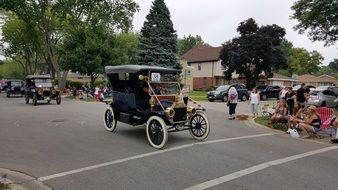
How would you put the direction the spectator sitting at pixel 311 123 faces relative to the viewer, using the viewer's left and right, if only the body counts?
facing to the left of the viewer

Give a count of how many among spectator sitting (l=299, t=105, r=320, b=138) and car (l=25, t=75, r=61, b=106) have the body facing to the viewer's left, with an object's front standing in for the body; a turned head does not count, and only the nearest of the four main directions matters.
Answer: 1

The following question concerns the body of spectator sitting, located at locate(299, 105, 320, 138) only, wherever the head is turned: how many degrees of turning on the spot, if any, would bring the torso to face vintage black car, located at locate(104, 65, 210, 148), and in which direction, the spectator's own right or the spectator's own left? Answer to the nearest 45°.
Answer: approximately 45° to the spectator's own left

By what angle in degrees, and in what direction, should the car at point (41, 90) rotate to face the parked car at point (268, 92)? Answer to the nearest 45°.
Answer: approximately 45° to its left

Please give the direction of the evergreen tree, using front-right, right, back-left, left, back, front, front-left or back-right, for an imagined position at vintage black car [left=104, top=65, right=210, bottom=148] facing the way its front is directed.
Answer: back-left

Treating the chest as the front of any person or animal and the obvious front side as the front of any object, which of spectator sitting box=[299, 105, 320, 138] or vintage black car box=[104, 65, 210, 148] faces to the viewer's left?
the spectator sitting

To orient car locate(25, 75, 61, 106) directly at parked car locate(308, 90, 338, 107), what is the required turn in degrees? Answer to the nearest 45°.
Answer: approximately 45° to its left

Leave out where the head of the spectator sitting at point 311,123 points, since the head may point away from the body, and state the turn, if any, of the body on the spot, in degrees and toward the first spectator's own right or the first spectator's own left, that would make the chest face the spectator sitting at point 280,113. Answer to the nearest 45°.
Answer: approximately 45° to the first spectator's own right

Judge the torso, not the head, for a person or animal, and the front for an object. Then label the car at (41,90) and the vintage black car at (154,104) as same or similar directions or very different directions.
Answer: same or similar directions

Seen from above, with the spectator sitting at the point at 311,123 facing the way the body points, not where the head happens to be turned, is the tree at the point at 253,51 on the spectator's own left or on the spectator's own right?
on the spectator's own right

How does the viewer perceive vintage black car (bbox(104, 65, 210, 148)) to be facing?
facing the viewer and to the right of the viewer

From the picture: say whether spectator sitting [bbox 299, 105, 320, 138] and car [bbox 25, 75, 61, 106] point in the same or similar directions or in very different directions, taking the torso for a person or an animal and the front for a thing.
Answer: very different directions

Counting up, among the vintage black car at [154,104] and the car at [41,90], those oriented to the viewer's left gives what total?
0

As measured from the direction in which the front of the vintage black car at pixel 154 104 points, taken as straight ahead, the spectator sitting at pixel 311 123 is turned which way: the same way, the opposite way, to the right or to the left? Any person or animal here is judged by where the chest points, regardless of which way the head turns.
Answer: the opposite way
